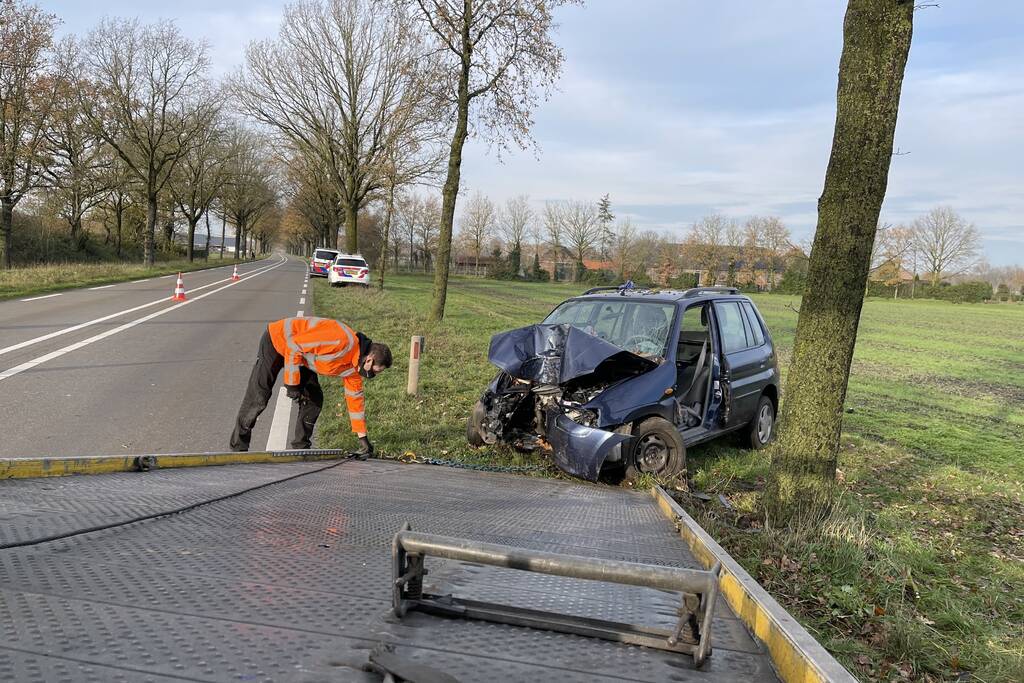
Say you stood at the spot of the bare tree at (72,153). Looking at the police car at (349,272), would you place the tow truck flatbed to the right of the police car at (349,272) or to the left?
right

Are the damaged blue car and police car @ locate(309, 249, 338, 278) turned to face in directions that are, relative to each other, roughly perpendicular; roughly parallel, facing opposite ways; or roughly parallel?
roughly perpendicular

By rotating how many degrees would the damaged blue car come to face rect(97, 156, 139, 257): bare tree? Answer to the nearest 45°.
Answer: approximately 90° to its right

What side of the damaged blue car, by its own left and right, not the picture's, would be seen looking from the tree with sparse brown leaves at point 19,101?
right

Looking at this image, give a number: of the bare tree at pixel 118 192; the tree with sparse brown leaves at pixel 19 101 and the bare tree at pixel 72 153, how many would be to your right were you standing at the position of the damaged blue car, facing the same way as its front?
3

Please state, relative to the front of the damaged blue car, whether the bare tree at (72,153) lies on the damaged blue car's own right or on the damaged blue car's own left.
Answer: on the damaged blue car's own right
